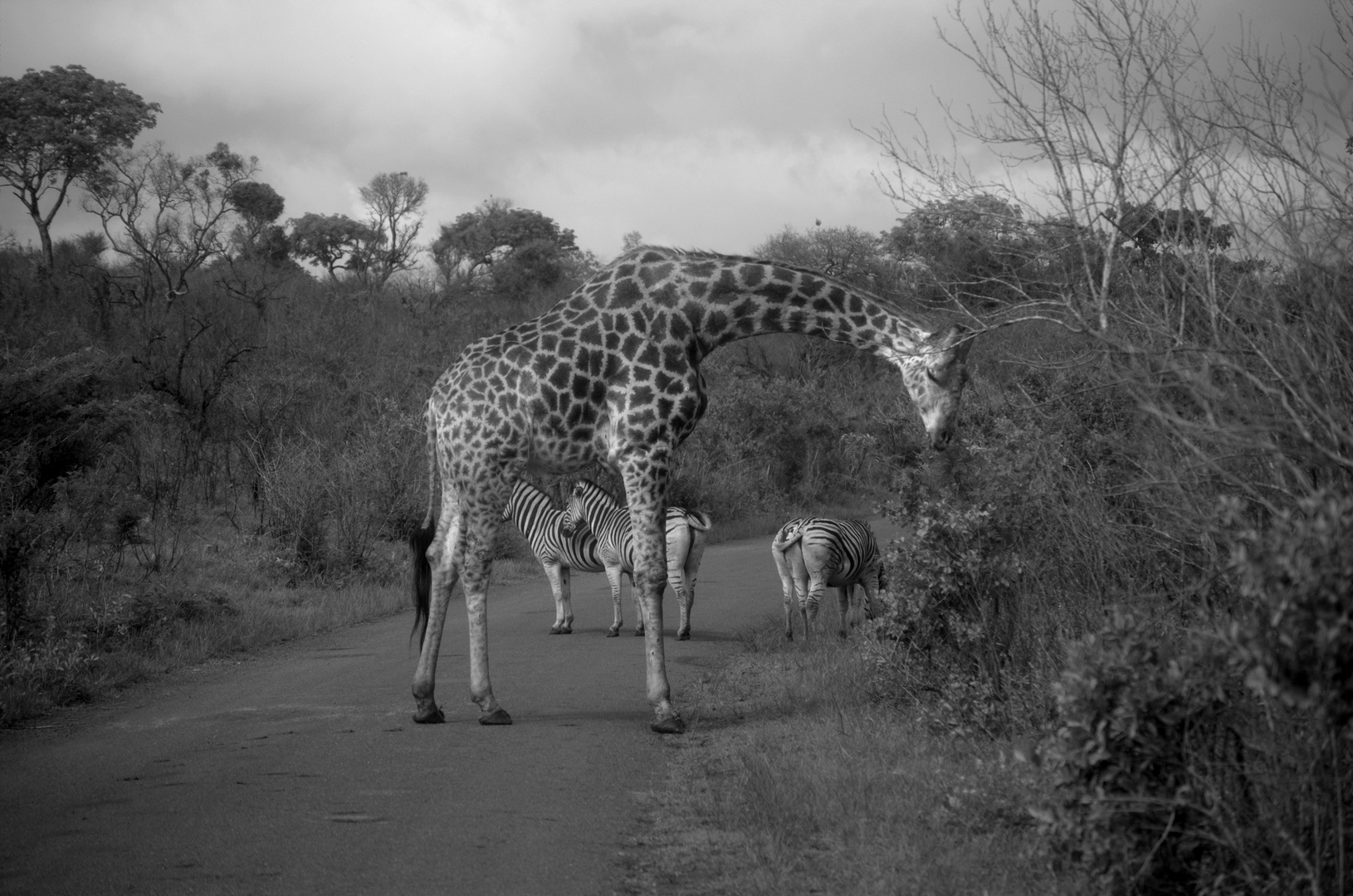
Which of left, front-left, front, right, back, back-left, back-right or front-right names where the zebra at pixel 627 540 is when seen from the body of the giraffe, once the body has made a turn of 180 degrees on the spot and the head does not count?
right

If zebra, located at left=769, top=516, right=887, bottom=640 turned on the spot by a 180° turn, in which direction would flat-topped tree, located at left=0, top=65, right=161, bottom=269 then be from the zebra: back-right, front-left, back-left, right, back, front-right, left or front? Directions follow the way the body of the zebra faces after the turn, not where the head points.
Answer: right

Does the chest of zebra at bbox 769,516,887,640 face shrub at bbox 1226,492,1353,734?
no

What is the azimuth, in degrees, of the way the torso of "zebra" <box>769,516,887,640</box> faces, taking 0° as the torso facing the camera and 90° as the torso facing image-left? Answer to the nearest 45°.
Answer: approximately 225°

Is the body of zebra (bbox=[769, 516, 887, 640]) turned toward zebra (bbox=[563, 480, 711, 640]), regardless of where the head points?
no

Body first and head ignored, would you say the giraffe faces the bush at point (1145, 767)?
no

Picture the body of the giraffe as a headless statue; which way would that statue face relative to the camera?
to the viewer's right
